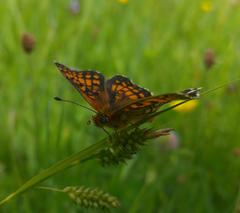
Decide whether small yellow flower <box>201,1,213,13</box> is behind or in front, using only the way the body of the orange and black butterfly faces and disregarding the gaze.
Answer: behind

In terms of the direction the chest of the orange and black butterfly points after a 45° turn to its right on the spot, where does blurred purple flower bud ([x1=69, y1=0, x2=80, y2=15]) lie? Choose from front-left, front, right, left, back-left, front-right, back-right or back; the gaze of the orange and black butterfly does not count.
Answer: right

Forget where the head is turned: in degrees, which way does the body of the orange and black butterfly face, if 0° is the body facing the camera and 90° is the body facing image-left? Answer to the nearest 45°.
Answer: approximately 45°
